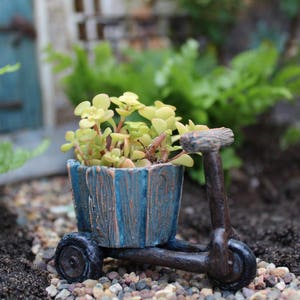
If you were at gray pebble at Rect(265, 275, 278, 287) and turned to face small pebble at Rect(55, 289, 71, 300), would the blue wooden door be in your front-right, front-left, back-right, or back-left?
front-right

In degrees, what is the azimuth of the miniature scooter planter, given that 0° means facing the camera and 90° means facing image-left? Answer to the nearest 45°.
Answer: approximately 315°

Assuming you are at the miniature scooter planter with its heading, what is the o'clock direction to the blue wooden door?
The blue wooden door is roughly at 7 o'clock from the miniature scooter planter.
